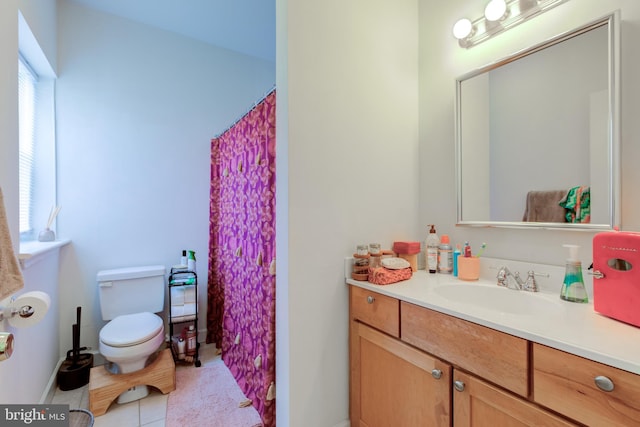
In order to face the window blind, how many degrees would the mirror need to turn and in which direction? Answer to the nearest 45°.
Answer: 0° — it already faces it

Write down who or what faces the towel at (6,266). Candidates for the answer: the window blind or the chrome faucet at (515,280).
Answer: the chrome faucet

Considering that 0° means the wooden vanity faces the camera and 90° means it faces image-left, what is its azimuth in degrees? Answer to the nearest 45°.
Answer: approximately 45°

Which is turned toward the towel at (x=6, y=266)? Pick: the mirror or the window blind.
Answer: the mirror

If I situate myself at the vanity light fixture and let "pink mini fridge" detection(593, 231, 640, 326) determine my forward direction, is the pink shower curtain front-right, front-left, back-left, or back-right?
back-right

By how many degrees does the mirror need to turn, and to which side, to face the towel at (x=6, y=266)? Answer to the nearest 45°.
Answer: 0° — it already faces it

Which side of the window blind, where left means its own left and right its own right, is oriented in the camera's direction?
right
